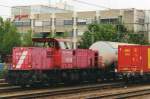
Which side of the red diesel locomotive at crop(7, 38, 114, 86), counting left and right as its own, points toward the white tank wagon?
back

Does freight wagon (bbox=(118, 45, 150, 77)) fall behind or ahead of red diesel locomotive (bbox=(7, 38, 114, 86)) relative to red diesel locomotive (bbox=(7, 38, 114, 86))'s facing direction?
behind

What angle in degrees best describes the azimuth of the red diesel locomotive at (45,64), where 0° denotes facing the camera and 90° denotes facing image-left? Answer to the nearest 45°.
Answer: approximately 45°
